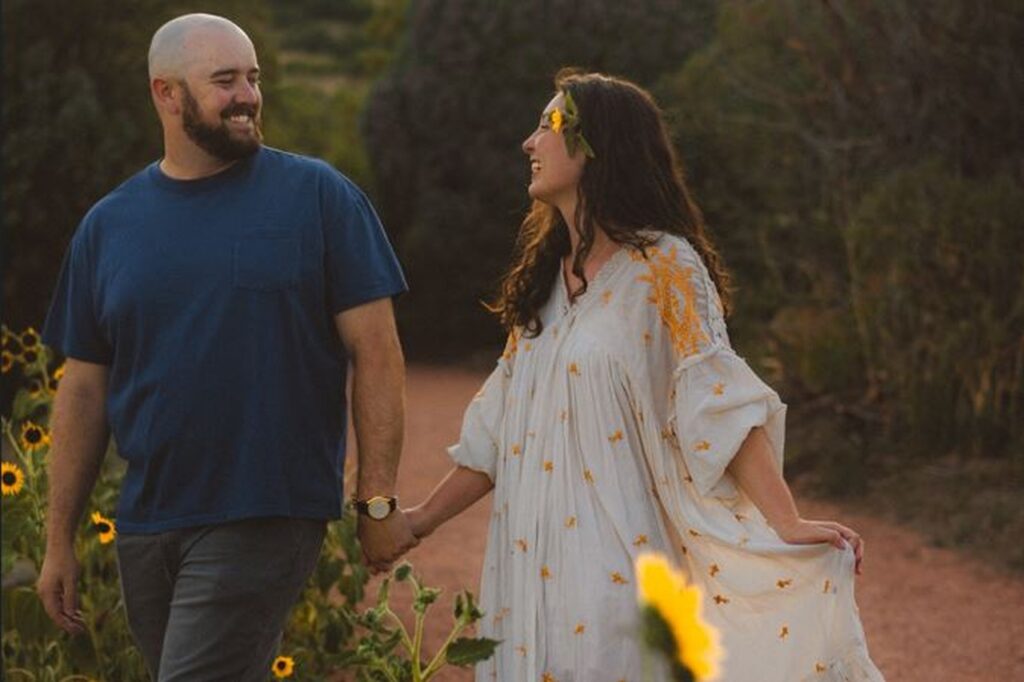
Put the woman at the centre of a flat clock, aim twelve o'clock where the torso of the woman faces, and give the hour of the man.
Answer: The man is roughly at 1 o'clock from the woman.

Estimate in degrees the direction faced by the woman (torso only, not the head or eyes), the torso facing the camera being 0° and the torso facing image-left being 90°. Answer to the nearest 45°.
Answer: approximately 45°

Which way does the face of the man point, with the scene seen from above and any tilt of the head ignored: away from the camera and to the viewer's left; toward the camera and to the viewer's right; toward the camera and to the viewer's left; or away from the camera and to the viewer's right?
toward the camera and to the viewer's right

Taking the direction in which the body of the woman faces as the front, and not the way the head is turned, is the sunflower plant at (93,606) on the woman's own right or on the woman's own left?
on the woman's own right

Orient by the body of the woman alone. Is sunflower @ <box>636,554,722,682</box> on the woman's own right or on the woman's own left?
on the woman's own left

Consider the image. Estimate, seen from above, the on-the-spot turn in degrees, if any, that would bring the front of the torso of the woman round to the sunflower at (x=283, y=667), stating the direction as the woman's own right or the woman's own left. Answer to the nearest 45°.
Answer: approximately 90° to the woman's own right

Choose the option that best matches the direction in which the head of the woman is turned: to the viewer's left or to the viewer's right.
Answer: to the viewer's left
